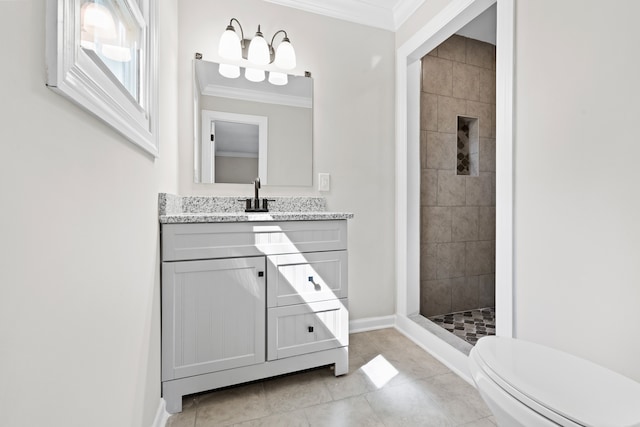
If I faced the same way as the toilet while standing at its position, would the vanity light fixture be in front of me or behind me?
in front

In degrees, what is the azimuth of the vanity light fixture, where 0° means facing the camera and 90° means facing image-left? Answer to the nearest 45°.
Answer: approximately 0°

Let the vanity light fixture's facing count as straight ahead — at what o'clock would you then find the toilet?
The toilet is roughly at 11 o'clock from the vanity light fixture.

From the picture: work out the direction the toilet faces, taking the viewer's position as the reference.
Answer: facing away from the viewer and to the left of the viewer

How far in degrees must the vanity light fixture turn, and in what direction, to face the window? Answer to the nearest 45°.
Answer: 0° — it already faces it

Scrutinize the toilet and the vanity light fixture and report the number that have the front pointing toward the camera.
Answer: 1
